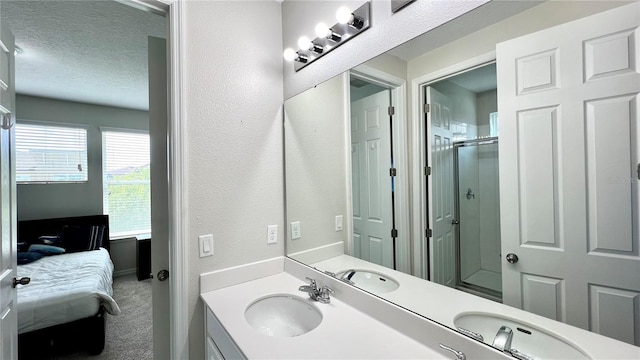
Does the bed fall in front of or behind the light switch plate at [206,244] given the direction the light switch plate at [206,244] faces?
behind

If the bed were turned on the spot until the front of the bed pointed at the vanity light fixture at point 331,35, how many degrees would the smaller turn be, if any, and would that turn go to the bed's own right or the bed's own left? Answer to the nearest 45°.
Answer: approximately 45° to the bed's own left

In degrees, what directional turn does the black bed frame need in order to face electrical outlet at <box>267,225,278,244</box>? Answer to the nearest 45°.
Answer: approximately 45° to its left

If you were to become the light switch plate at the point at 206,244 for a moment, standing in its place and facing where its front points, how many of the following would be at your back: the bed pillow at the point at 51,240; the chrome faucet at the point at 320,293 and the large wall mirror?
1

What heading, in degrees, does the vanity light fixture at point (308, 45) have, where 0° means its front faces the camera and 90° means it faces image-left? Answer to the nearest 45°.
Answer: approximately 45°
